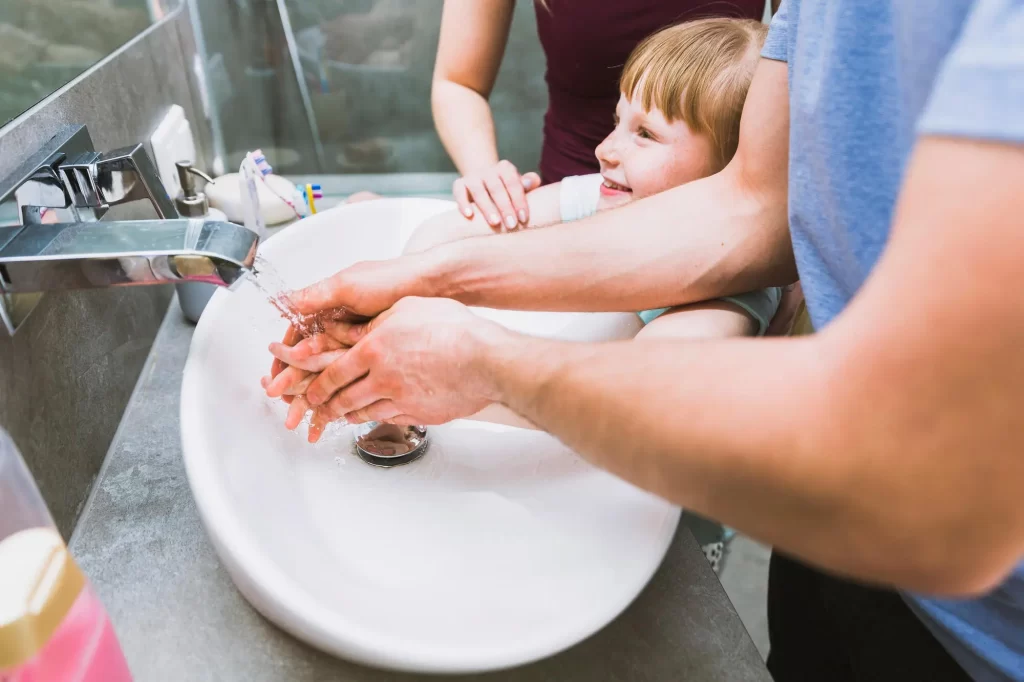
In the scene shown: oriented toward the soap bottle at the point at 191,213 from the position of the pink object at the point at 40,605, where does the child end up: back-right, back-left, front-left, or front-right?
front-right

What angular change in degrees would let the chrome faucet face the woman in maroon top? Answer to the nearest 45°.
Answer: approximately 45° to its left

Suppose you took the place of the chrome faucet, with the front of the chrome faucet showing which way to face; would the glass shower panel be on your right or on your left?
on your left

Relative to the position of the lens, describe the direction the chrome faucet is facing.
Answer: facing to the right of the viewer

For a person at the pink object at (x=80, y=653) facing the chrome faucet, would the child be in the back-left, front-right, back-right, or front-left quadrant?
front-right
